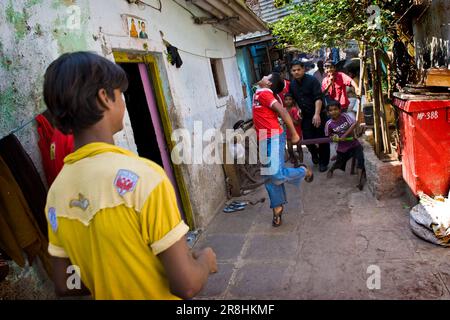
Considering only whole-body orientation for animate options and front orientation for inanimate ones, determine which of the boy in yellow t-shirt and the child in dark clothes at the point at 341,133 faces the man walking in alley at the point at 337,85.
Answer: the boy in yellow t-shirt

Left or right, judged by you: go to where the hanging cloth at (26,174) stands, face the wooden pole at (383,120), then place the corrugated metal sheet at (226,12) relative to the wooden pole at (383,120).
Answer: left

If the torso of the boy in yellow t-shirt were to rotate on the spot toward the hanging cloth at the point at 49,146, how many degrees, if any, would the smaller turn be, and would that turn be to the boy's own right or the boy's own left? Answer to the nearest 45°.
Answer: approximately 45° to the boy's own left

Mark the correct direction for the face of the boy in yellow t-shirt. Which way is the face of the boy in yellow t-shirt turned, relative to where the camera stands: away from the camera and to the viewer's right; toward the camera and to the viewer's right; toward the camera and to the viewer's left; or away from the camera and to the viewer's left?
away from the camera and to the viewer's right

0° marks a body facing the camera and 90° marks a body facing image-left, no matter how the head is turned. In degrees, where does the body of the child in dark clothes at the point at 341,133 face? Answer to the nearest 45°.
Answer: approximately 0°

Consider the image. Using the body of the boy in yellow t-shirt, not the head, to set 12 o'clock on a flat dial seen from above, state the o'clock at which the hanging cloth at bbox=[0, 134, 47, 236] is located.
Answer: The hanging cloth is roughly at 10 o'clock from the boy in yellow t-shirt.

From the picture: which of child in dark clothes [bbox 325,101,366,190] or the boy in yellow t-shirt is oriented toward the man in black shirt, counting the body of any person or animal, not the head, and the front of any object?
the boy in yellow t-shirt

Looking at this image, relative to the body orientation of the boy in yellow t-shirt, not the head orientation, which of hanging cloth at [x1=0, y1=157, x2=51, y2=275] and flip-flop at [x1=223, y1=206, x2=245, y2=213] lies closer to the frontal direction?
the flip-flop

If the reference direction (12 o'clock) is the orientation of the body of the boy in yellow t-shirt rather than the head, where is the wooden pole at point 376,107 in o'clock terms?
The wooden pole is roughly at 12 o'clock from the boy in yellow t-shirt.

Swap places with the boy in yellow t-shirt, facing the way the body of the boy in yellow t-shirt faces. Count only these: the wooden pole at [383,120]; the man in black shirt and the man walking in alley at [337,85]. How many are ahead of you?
3

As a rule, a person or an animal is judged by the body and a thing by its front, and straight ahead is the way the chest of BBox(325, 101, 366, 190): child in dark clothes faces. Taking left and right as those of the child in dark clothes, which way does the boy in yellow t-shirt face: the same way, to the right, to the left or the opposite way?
the opposite way

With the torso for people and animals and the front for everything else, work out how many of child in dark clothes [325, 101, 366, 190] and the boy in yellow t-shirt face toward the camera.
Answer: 1

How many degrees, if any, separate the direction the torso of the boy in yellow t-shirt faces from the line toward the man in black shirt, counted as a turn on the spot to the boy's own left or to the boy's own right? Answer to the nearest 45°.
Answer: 0° — they already face them

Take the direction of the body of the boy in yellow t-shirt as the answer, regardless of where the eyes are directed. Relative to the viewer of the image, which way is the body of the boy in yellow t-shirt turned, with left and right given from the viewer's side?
facing away from the viewer and to the right of the viewer
